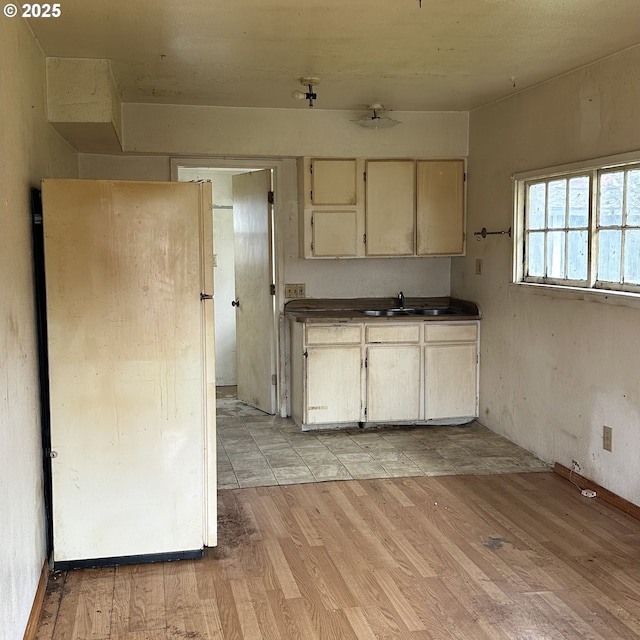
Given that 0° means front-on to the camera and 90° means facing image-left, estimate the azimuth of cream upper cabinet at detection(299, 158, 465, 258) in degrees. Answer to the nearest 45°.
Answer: approximately 0°

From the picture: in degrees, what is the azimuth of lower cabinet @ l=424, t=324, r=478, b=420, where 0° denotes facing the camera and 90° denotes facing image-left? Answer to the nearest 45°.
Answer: approximately 0°

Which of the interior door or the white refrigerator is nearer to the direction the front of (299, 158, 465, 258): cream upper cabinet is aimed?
the white refrigerator
